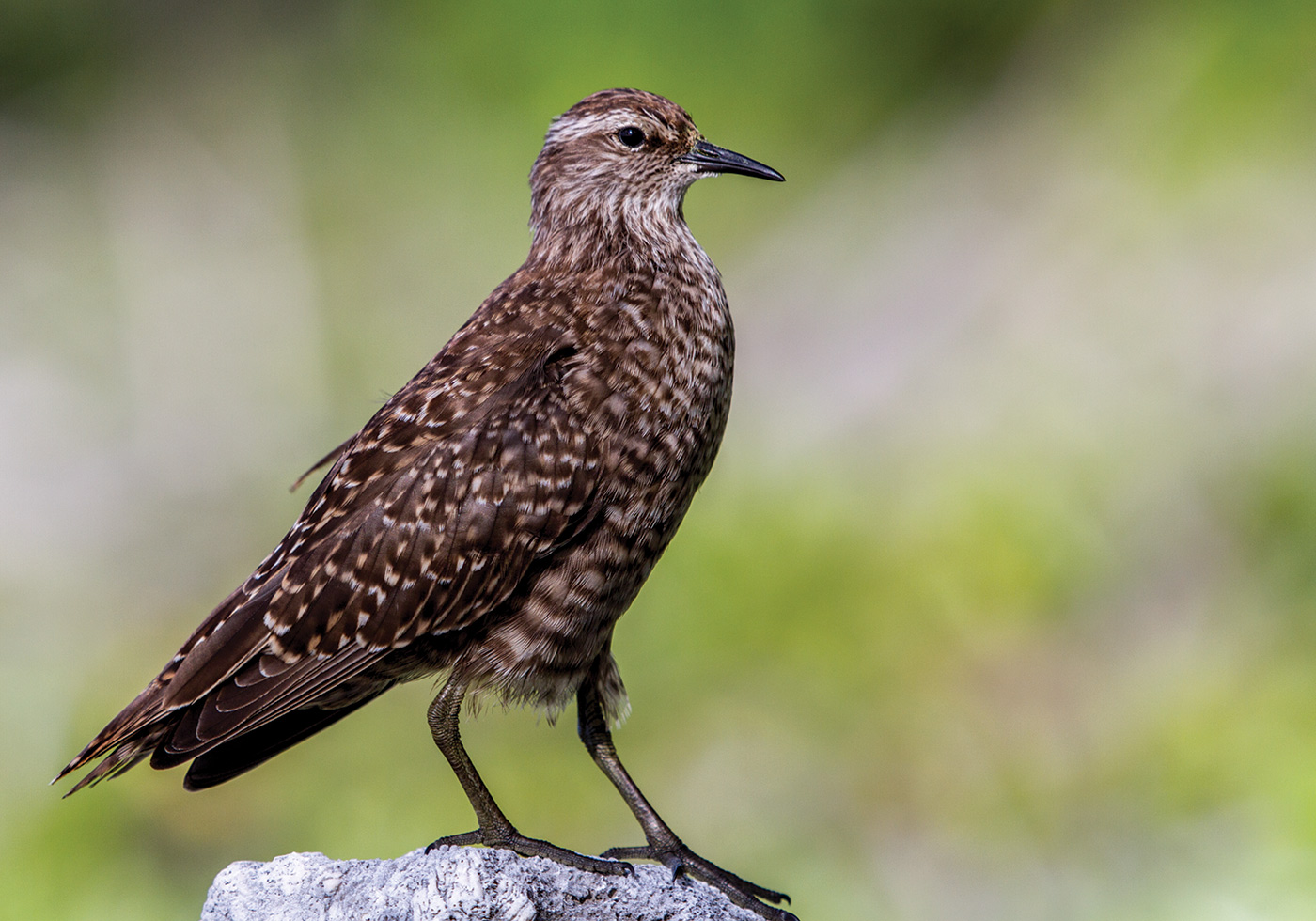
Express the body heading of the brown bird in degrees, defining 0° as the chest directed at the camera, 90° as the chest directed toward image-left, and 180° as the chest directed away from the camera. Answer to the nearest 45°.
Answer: approximately 270°
